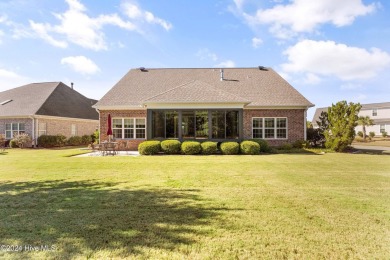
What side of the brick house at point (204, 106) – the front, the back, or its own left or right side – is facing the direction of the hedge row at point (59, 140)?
left

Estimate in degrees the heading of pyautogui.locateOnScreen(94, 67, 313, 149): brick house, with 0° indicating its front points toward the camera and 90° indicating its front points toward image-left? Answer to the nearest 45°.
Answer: approximately 180°

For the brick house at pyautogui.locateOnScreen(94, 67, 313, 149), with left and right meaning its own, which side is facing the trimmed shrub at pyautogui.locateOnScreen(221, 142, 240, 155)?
back

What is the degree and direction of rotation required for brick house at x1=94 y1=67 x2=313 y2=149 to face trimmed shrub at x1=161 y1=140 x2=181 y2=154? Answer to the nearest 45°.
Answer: approximately 135° to its left

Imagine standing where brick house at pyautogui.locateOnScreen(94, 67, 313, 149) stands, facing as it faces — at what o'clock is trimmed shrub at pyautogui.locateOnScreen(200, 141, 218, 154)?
The trimmed shrub is roughly at 6 o'clock from the brick house.

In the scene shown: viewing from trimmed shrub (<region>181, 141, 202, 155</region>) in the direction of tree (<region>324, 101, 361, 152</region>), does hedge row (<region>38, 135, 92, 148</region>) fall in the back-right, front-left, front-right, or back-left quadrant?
back-left

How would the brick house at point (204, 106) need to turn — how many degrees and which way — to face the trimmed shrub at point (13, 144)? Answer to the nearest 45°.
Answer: approximately 90° to its left
